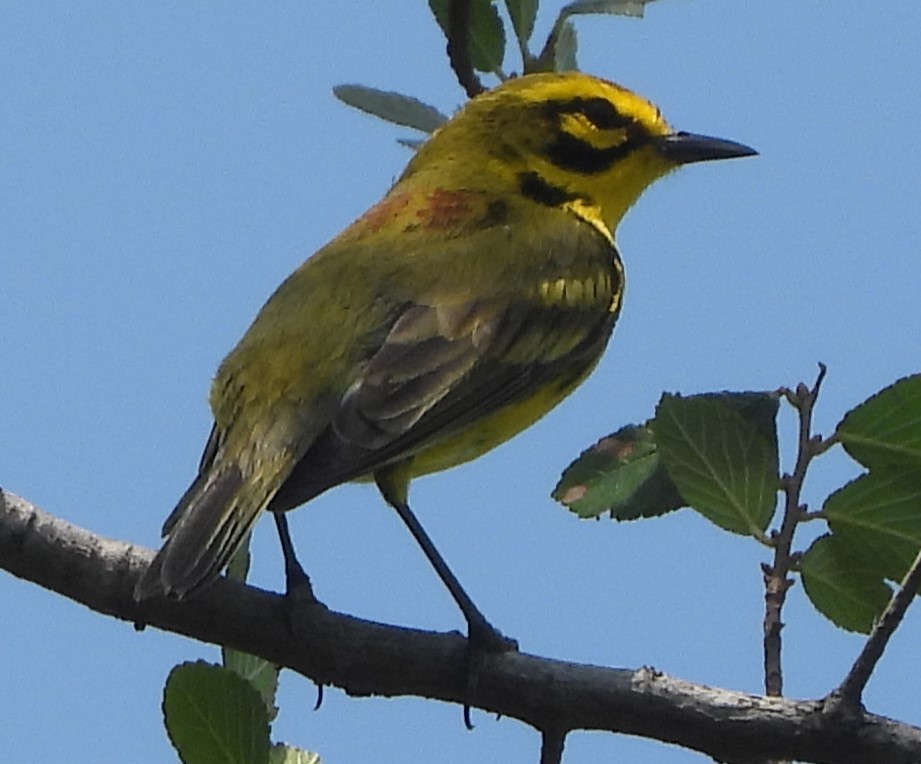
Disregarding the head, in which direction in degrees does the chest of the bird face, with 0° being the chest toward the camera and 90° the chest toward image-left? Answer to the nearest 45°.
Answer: approximately 225°
